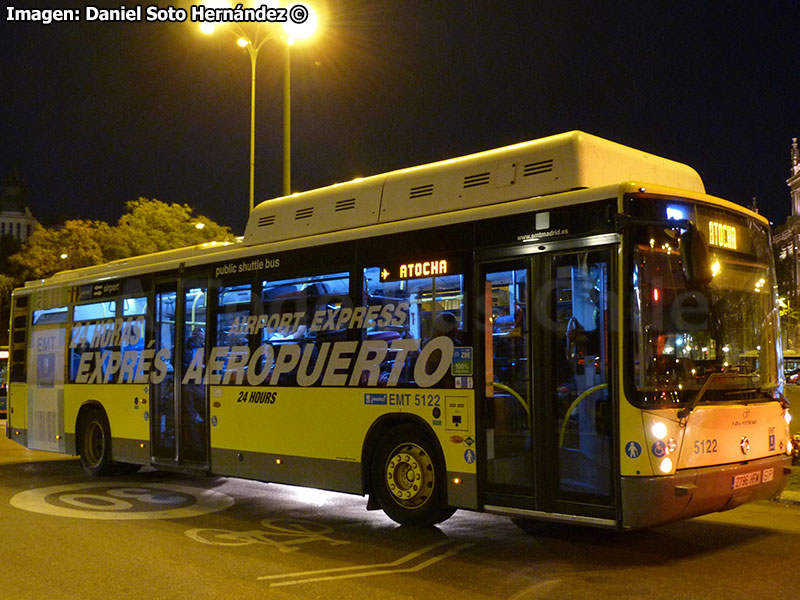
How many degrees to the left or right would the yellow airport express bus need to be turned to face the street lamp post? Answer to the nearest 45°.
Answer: approximately 135° to its left

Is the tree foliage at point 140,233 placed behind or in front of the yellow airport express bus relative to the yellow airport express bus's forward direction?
behind

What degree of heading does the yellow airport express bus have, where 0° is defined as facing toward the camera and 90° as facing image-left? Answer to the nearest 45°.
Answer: approximately 315°
